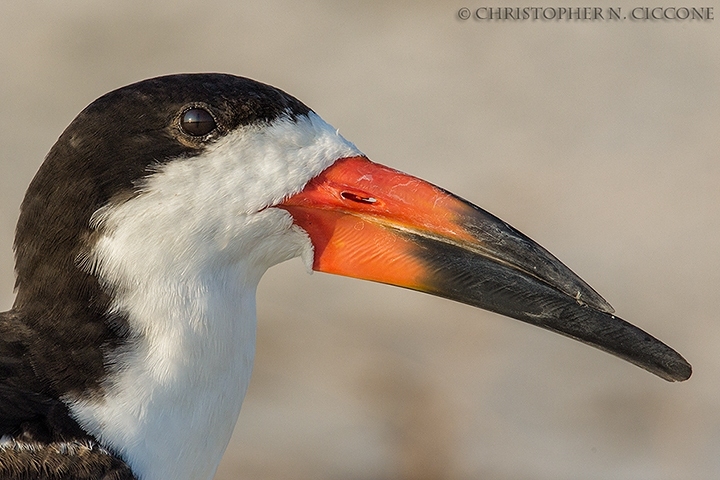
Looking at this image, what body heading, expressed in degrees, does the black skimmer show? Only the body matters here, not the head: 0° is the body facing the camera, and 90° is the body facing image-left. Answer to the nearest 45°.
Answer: approximately 270°
